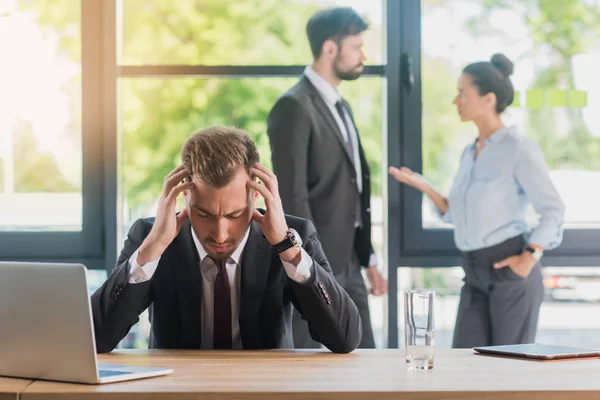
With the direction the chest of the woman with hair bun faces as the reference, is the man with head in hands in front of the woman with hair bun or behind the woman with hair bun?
in front

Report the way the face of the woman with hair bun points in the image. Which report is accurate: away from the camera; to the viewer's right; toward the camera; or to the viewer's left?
to the viewer's left

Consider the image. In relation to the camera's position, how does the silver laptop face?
facing away from the viewer and to the right of the viewer

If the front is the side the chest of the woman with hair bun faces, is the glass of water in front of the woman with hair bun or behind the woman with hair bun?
in front

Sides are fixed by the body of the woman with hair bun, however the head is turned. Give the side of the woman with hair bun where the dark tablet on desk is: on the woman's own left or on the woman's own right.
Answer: on the woman's own left

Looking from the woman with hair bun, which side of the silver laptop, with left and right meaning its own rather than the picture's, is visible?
front

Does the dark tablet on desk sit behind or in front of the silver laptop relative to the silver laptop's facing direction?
in front

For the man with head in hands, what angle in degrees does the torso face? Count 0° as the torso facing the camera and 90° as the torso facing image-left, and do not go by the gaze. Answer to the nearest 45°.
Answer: approximately 0°

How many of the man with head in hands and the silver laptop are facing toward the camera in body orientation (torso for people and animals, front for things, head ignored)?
1
